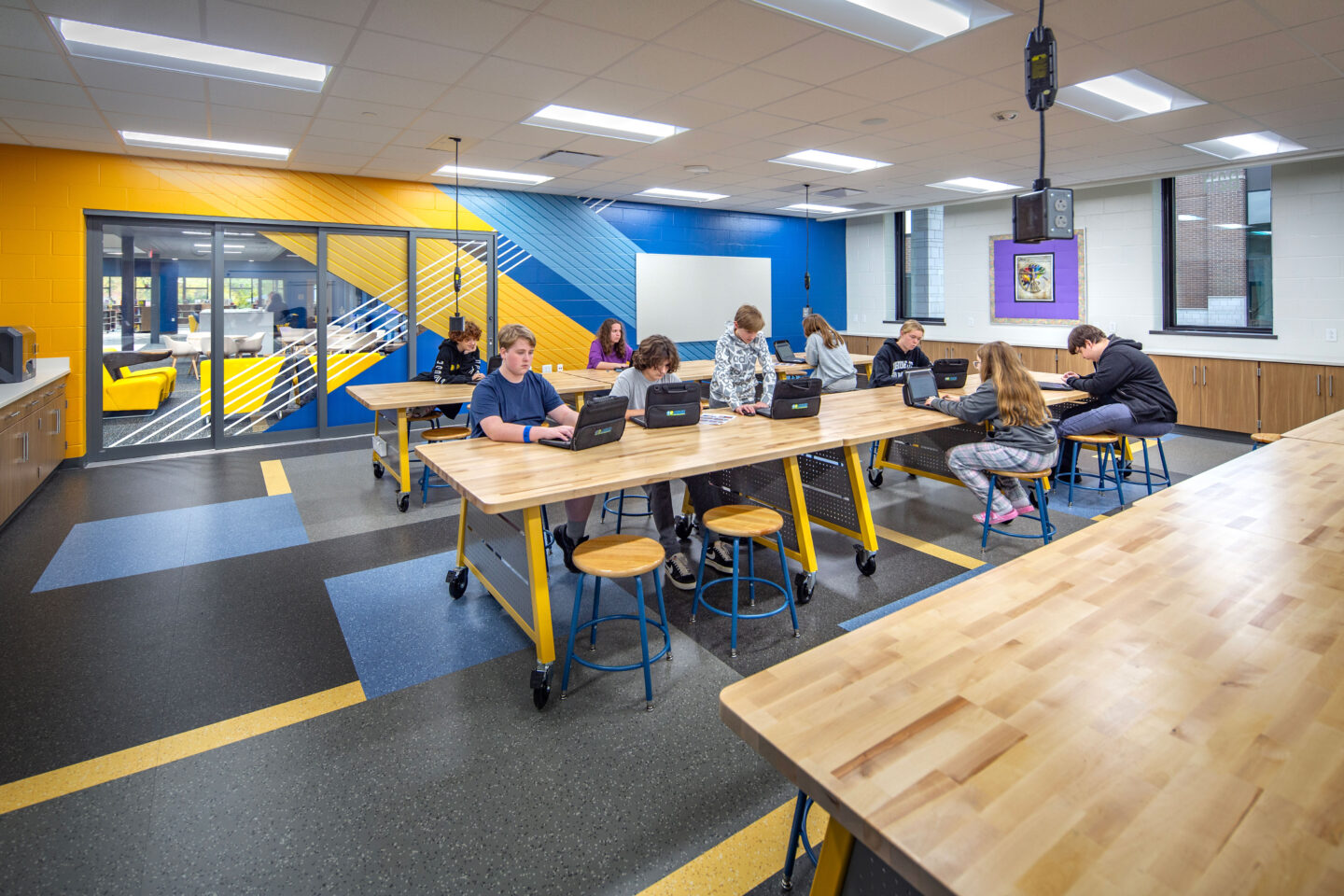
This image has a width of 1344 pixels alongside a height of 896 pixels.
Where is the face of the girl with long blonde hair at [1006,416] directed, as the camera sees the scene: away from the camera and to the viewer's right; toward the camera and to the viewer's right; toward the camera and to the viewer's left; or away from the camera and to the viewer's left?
away from the camera and to the viewer's left

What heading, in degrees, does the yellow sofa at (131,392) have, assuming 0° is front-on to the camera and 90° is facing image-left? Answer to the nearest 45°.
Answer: approximately 270°

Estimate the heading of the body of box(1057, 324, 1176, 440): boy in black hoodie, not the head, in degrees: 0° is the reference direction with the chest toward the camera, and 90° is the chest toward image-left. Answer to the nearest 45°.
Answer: approximately 90°

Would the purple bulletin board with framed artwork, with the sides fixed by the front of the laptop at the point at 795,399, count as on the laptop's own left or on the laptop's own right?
on the laptop's own right

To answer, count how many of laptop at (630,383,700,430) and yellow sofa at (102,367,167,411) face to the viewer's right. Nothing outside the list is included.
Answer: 1
